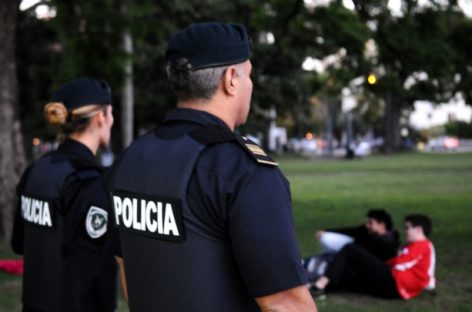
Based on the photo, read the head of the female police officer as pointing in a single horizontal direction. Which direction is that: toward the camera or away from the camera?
away from the camera

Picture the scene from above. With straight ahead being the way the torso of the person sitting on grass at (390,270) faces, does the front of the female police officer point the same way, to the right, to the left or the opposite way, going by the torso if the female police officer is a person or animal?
to the right

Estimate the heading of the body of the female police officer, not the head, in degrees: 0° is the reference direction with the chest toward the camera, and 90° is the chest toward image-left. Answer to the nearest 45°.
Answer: approximately 225°

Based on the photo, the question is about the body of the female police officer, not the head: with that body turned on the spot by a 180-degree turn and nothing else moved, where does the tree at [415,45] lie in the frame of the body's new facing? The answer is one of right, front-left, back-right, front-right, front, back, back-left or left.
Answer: back

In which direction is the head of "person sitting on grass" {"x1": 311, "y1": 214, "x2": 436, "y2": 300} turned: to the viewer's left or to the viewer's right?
to the viewer's left

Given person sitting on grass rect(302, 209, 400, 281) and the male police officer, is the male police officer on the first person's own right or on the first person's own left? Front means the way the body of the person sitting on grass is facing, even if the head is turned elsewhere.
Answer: on the first person's own left

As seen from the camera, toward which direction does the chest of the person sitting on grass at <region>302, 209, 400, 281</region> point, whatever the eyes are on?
to the viewer's left

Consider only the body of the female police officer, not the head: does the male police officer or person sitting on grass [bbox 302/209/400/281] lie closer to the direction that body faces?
the person sitting on grass

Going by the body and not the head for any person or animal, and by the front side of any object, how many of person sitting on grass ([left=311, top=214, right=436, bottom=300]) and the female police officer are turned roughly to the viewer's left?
1

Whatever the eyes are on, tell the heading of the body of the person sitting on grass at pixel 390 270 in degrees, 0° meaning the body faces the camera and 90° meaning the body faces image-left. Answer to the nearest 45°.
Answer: approximately 90°

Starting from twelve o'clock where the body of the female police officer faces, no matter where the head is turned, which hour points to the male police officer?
The male police officer is roughly at 4 o'clock from the female police officer.

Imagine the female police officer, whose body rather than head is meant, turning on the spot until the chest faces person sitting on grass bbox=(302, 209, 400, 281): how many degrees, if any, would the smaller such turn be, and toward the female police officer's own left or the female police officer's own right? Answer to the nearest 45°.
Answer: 0° — they already face them
